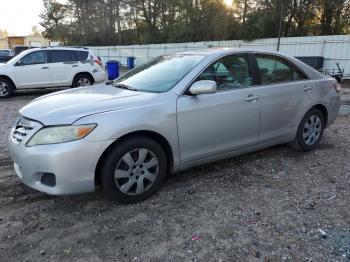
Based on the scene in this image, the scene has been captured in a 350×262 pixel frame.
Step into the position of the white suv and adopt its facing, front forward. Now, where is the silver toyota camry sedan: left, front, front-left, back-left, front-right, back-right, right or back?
left

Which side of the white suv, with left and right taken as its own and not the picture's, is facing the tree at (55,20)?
right

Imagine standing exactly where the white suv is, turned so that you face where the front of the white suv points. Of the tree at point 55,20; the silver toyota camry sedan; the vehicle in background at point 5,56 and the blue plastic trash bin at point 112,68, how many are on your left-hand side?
1

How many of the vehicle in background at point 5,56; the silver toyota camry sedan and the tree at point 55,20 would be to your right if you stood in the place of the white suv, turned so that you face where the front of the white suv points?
2

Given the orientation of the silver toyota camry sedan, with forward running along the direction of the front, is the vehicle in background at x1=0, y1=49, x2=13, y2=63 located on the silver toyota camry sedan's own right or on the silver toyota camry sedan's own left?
on the silver toyota camry sedan's own right

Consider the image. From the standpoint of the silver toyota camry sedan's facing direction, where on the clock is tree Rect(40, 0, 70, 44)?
The tree is roughly at 4 o'clock from the silver toyota camry sedan.

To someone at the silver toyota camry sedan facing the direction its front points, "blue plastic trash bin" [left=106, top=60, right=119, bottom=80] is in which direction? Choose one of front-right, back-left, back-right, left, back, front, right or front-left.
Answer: back-right

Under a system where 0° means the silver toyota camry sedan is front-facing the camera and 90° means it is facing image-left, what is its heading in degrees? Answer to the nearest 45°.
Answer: approximately 45°

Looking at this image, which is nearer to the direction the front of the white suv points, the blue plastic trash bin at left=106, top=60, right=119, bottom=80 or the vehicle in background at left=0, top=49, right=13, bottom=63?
the vehicle in background

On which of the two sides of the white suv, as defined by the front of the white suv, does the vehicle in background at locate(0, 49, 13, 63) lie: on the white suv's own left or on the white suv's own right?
on the white suv's own right

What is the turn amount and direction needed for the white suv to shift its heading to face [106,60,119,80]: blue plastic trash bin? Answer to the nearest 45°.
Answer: approximately 135° to its right

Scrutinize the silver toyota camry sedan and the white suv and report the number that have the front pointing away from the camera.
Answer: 0

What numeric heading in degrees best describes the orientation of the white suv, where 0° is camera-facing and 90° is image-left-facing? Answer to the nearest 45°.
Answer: approximately 90°
